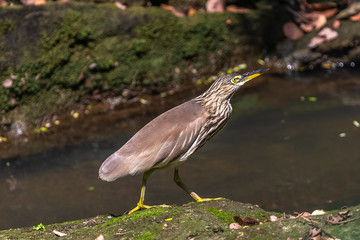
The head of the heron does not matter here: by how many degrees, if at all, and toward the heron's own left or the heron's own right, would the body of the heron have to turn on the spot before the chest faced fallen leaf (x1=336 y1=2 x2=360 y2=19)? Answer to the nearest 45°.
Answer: approximately 45° to the heron's own left

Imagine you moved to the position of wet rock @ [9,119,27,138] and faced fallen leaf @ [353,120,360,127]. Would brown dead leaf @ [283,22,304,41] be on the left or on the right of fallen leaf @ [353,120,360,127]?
left

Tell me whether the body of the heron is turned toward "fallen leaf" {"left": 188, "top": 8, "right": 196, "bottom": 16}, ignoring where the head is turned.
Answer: no

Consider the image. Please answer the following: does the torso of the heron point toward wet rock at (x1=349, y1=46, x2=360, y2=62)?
no

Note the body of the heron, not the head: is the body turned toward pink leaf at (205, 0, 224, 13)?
no

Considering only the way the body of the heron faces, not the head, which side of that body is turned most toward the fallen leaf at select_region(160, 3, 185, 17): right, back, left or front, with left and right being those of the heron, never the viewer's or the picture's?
left

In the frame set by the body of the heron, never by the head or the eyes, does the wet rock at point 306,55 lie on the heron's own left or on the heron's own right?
on the heron's own left

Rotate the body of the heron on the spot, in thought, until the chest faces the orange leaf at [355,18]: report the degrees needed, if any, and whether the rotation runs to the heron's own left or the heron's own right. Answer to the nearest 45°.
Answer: approximately 45° to the heron's own left

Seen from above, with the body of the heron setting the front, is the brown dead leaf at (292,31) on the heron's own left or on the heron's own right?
on the heron's own left

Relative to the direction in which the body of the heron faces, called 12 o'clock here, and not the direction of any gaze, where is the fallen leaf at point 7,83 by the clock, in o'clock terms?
The fallen leaf is roughly at 8 o'clock from the heron.

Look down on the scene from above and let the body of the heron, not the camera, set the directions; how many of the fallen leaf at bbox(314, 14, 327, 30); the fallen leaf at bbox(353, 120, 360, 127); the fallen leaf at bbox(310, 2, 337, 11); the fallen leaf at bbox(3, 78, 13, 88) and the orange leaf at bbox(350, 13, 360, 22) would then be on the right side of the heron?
0

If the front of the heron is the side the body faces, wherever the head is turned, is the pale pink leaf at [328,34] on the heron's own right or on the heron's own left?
on the heron's own left

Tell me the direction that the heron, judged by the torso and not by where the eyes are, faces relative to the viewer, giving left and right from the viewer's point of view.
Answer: facing to the right of the viewer

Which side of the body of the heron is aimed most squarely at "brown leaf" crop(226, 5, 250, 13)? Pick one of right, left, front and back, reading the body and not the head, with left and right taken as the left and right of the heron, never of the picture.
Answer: left

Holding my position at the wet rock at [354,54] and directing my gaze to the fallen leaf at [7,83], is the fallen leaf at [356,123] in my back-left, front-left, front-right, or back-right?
front-left
